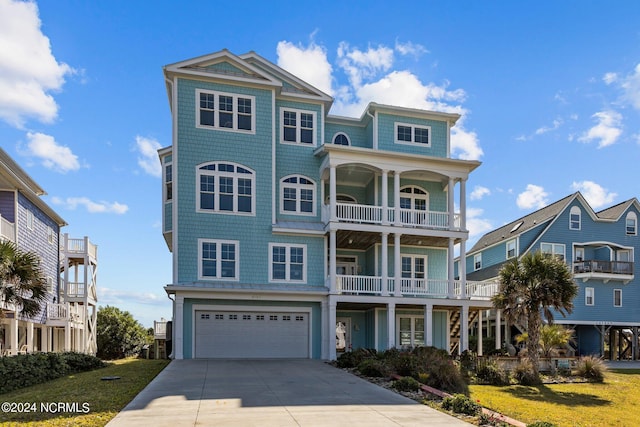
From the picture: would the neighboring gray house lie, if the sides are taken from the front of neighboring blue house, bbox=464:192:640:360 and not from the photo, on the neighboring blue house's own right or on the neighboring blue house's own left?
on the neighboring blue house's own right

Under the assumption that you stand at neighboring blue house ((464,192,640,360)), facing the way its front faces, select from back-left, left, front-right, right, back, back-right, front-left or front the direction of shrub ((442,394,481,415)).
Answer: front-right

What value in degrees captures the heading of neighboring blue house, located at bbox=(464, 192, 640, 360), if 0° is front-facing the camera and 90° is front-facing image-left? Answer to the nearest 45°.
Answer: approximately 315°

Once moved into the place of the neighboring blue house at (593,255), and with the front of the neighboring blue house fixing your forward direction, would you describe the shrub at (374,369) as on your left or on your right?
on your right

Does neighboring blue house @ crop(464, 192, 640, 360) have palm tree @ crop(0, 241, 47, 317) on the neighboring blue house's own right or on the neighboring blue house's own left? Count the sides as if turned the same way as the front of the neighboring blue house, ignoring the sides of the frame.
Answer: on the neighboring blue house's own right

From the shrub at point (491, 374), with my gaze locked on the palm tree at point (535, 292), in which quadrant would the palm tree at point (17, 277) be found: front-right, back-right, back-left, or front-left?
back-left

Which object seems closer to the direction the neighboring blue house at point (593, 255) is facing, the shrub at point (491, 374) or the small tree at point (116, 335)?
the shrub

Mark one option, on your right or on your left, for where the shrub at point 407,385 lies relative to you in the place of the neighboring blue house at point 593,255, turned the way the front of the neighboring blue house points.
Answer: on your right

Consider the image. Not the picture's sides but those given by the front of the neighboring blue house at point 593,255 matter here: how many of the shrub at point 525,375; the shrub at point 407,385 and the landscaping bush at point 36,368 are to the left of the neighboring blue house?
0

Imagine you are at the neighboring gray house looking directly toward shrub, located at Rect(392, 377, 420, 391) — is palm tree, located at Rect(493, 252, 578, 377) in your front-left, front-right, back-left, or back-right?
front-left

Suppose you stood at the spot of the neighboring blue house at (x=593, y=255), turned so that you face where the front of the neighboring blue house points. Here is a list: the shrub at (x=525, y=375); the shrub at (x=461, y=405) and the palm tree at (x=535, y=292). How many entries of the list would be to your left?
0
